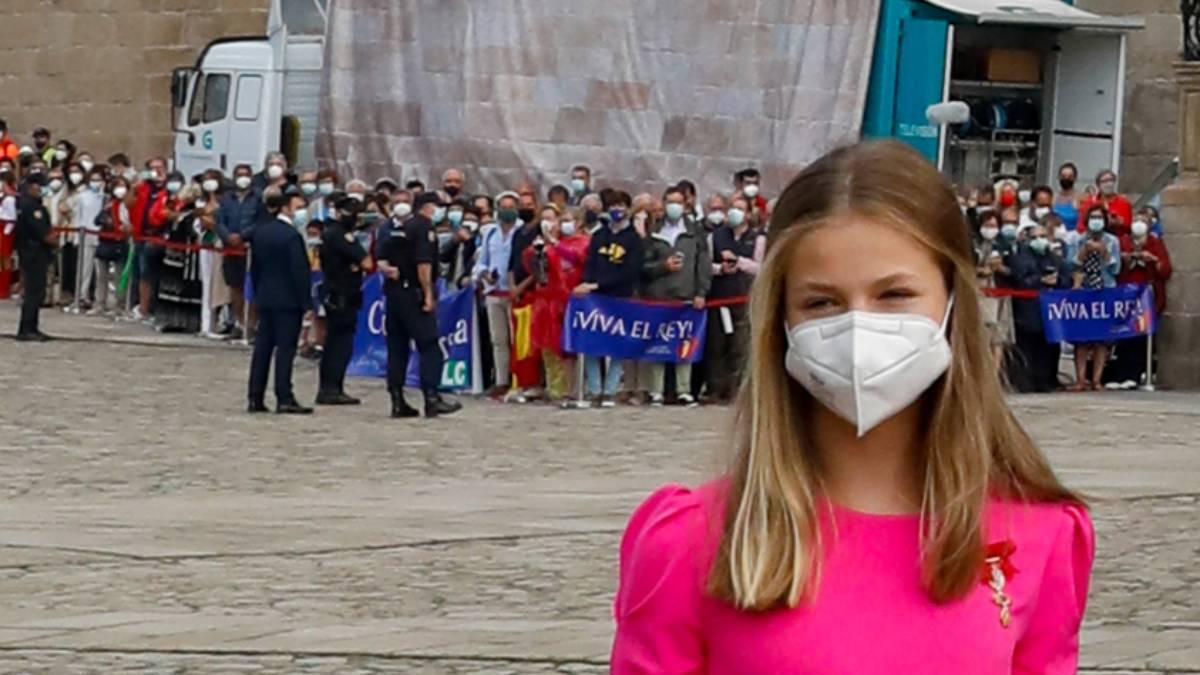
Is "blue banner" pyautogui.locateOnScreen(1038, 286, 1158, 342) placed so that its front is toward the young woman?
yes

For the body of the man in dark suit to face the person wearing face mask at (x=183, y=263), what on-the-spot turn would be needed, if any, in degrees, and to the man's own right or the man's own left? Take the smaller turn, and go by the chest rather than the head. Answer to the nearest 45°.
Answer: approximately 45° to the man's own left

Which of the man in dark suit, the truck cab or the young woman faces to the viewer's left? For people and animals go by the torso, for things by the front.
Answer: the truck cab

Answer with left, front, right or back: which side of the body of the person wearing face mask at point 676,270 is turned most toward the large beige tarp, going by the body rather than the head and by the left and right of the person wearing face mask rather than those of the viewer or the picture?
back

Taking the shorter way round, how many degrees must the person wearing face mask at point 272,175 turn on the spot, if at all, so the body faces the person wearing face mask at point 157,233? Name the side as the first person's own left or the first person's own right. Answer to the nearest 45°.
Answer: approximately 135° to the first person's own right

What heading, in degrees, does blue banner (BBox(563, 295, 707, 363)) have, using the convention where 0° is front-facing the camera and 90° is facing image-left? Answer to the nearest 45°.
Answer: approximately 0°

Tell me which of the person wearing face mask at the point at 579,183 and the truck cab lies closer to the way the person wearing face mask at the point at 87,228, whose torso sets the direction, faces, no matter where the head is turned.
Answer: the person wearing face mask

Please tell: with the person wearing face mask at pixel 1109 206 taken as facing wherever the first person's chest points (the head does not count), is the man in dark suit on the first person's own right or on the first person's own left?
on the first person's own right

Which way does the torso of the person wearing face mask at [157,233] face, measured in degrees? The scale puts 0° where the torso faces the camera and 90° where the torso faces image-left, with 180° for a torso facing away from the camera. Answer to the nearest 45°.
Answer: approximately 315°

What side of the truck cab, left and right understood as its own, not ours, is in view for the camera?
left
